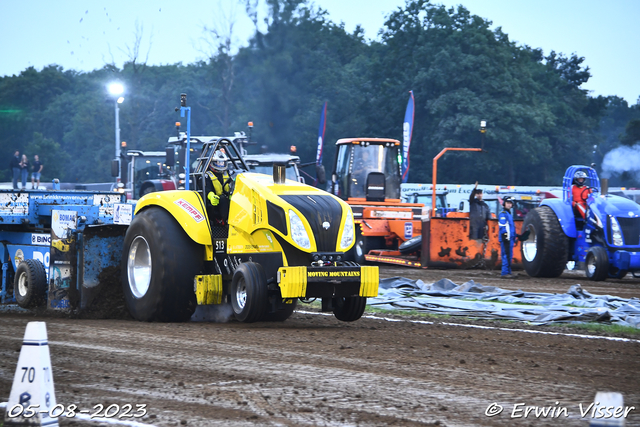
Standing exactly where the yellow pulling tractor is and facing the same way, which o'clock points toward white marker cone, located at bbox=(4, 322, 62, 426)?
The white marker cone is roughly at 2 o'clock from the yellow pulling tractor.

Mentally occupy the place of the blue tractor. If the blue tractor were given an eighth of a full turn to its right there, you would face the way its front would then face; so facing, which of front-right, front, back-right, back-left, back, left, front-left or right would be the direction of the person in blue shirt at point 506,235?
right

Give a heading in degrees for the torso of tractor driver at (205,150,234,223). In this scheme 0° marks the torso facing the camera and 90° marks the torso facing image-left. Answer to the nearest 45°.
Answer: approximately 315°

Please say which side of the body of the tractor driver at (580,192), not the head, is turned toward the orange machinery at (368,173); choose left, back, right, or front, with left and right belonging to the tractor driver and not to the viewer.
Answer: back

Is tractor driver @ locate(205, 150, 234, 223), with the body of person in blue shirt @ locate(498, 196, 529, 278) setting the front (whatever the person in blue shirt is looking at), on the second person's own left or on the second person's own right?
on the second person's own right

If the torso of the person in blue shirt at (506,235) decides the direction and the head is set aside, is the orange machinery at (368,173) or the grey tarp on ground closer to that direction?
the grey tarp on ground

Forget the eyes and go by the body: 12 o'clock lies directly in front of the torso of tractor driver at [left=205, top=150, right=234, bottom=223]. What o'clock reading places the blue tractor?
The blue tractor is roughly at 9 o'clock from the tractor driver.

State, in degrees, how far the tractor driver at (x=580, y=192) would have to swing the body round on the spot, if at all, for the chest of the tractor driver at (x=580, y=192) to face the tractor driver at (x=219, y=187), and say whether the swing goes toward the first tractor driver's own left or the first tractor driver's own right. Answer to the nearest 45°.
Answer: approximately 90° to the first tractor driver's own right

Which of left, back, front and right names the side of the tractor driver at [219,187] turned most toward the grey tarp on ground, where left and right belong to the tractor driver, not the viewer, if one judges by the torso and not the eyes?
left

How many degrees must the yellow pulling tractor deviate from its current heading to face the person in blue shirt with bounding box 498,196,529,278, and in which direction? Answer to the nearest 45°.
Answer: approximately 90° to its left

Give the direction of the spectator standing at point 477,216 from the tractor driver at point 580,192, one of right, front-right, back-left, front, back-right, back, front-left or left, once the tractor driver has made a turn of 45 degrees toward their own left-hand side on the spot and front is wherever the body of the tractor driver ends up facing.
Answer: back-left
